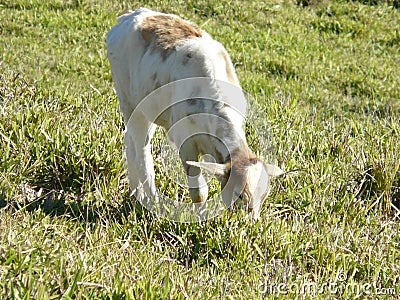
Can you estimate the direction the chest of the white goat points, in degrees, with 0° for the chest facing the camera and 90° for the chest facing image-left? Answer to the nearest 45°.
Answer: approximately 315°
